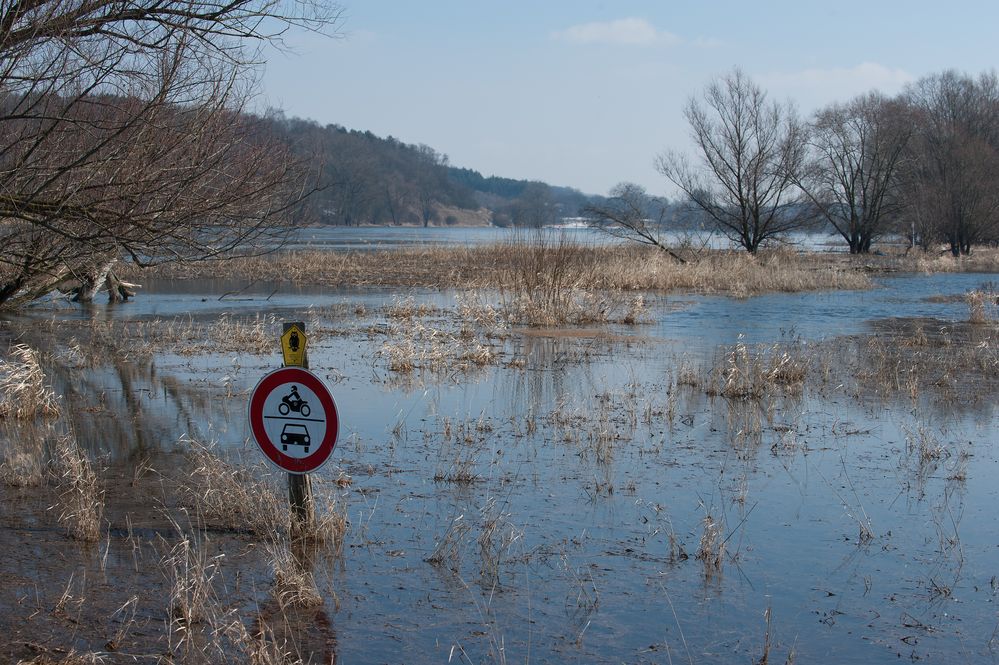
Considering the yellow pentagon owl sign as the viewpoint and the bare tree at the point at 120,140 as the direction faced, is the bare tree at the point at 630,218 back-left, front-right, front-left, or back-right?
front-right

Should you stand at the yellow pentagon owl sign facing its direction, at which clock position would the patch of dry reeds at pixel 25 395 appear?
The patch of dry reeds is roughly at 5 o'clock from the yellow pentagon owl sign.

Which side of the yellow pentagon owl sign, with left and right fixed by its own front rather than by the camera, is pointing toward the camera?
front

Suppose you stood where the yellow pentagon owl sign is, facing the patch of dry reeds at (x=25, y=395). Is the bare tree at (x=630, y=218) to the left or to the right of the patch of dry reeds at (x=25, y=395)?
right

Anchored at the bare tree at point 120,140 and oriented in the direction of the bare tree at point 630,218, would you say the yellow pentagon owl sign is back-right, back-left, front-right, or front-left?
back-right

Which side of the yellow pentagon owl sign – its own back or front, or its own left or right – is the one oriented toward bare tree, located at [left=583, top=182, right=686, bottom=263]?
back

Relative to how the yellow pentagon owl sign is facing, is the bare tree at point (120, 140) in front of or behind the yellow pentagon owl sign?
behind
